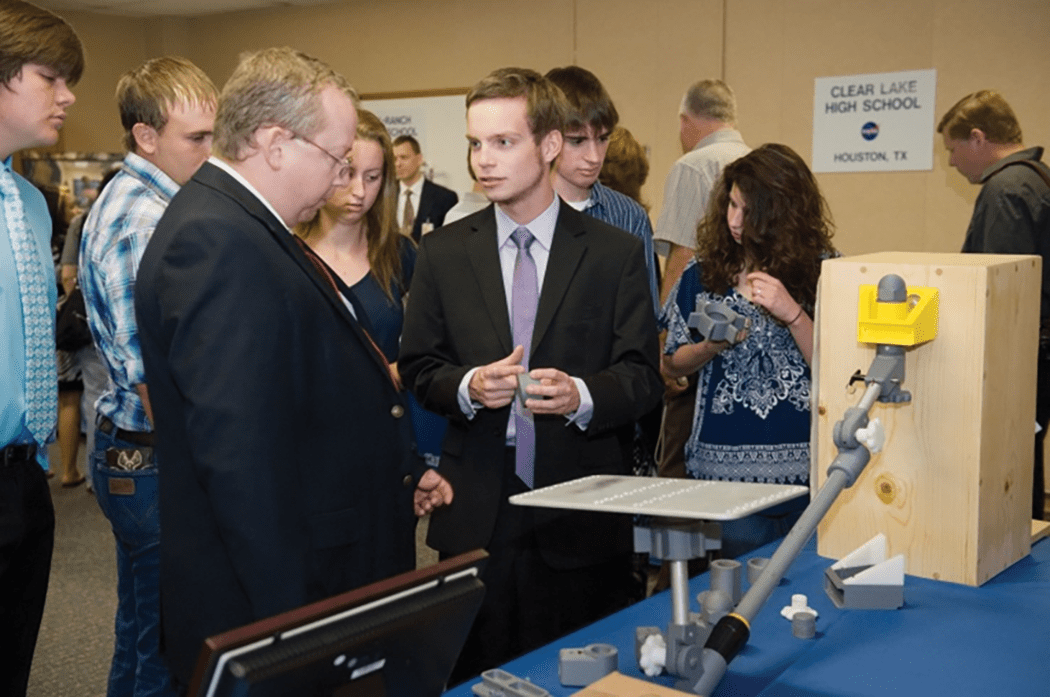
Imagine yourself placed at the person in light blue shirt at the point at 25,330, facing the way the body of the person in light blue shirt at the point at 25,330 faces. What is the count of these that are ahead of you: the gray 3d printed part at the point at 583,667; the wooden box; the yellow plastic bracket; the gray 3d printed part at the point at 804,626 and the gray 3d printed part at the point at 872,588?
5

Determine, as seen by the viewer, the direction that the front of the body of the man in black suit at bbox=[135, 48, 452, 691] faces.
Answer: to the viewer's right

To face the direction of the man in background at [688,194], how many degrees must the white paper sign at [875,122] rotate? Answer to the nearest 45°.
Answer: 0° — it already faces them

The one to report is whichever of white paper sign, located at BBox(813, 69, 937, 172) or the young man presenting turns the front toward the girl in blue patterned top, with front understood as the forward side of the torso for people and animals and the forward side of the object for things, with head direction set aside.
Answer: the white paper sign

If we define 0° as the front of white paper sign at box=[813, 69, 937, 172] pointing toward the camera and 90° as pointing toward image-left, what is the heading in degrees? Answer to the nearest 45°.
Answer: approximately 0°

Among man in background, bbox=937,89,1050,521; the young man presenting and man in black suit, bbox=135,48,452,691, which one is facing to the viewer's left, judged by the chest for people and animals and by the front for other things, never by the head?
the man in background

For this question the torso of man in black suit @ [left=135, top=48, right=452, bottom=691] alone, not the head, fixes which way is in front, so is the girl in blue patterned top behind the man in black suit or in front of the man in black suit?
in front

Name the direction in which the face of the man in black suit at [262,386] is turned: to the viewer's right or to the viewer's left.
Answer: to the viewer's right

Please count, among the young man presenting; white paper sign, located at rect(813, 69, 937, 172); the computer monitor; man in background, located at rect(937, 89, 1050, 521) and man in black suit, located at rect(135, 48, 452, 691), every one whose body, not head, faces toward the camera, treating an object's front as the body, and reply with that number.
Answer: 2

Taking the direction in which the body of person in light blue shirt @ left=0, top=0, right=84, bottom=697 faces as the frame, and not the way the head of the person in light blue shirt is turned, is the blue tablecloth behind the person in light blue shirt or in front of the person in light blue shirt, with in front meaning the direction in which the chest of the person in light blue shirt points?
in front

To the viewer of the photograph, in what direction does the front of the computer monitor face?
facing away from the viewer and to the left of the viewer

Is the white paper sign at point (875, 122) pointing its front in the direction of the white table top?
yes

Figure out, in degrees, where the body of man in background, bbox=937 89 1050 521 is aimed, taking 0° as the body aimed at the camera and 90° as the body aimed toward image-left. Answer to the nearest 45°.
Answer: approximately 90°

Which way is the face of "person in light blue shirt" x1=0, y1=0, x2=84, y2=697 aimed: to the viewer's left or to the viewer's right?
to the viewer's right

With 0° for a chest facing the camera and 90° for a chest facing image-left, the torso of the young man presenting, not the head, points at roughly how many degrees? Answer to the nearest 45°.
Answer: approximately 0°

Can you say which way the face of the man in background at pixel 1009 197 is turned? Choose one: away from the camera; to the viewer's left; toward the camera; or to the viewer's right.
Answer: to the viewer's left
